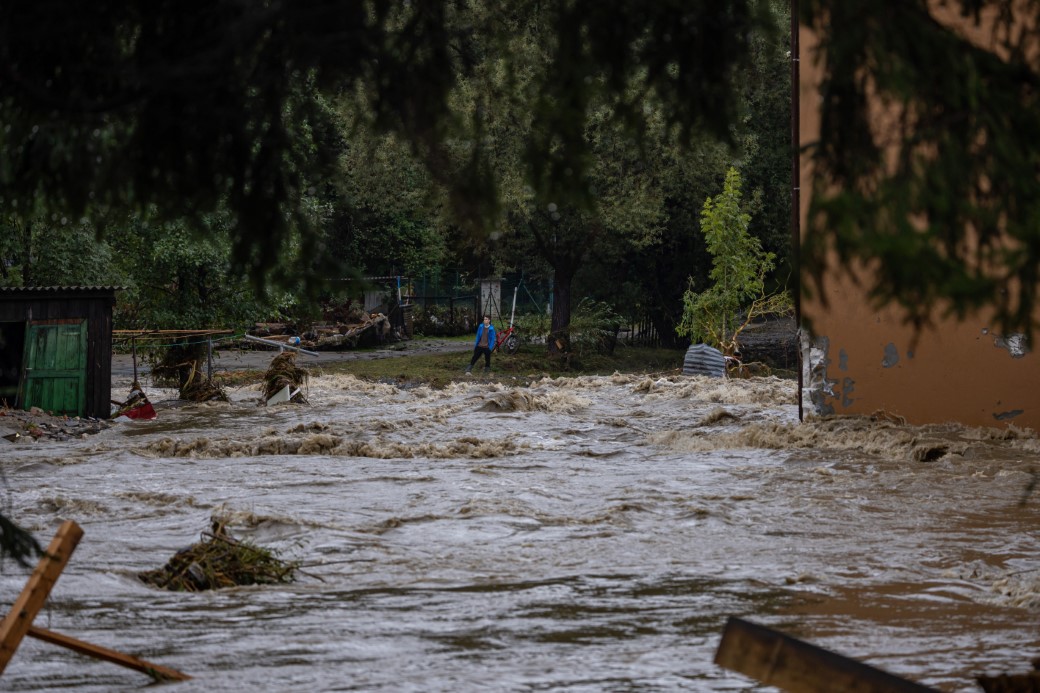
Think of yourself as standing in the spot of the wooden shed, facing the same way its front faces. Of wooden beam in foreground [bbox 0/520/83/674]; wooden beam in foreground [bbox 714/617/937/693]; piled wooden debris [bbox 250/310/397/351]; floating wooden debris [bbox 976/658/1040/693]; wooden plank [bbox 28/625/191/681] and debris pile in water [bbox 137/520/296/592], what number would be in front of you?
5

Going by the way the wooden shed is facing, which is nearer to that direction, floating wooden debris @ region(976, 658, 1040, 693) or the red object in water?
the floating wooden debris

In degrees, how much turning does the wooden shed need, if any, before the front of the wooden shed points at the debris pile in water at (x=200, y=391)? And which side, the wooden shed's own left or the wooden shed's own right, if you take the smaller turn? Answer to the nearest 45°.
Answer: approximately 135° to the wooden shed's own left

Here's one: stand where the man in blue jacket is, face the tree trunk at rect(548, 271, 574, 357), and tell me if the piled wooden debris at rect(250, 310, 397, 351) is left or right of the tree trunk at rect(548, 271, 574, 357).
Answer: left

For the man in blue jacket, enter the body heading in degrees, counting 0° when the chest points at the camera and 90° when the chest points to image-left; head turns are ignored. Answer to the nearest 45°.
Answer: approximately 45°

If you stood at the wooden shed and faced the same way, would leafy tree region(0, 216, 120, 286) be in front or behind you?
behind

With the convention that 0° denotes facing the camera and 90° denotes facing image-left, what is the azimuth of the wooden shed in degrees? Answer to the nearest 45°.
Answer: approximately 0°

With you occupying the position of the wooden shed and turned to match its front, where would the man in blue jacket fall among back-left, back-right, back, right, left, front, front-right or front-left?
back-left

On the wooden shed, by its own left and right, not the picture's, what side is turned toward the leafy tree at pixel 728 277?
left

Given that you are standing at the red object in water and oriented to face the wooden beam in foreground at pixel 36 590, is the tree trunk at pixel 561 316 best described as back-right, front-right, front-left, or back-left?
back-left
